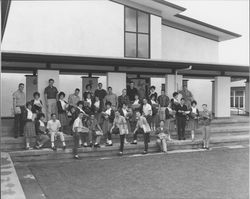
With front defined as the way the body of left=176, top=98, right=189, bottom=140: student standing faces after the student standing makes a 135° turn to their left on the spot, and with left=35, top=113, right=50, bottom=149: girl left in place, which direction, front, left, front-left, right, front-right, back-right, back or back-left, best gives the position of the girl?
back

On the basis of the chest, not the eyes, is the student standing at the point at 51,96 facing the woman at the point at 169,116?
no

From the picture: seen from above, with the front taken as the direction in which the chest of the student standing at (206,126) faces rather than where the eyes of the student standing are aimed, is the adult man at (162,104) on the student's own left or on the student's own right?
on the student's own right

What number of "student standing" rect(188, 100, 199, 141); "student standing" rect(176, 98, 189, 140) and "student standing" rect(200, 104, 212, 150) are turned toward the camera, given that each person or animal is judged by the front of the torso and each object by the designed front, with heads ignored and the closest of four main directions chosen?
3

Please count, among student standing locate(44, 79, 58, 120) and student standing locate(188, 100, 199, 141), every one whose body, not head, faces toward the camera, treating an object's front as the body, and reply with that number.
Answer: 2

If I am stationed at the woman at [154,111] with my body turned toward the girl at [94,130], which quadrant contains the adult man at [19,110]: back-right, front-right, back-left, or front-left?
front-right

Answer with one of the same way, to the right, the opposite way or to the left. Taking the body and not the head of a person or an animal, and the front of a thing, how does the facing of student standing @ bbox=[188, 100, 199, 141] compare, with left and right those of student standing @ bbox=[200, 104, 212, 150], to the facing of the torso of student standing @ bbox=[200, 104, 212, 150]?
the same way

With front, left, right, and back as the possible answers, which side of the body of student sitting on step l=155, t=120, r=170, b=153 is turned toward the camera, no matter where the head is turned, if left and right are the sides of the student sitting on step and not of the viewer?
front

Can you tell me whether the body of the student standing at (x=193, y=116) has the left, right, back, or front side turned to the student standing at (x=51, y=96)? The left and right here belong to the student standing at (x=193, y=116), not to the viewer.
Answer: right

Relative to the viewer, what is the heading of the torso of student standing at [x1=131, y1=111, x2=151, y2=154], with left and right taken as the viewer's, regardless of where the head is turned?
facing the viewer and to the left of the viewer

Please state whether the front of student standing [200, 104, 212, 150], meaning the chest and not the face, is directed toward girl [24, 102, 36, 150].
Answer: no

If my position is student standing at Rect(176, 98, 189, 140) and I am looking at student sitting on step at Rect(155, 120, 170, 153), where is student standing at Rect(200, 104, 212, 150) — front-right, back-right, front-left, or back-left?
back-left

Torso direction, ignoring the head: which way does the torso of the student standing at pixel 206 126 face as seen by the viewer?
toward the camera
